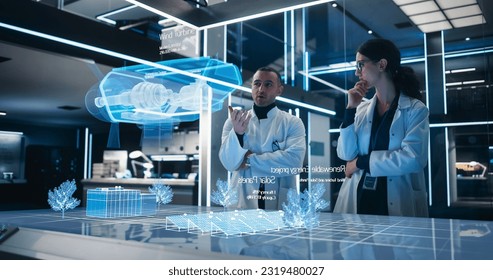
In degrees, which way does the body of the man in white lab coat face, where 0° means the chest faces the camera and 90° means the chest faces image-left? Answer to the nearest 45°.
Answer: approximately 0°

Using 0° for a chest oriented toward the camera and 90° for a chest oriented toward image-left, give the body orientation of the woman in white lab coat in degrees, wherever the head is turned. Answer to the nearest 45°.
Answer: approximately 45°

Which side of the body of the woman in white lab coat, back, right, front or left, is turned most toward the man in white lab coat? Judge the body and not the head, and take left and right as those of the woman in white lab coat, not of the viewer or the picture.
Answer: right

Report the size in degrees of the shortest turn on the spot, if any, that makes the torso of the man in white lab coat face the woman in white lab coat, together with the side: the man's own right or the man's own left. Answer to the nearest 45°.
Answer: approximately 45° to the man's own left

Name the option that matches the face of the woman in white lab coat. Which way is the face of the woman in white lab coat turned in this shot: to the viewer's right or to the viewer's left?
to the viewer's left

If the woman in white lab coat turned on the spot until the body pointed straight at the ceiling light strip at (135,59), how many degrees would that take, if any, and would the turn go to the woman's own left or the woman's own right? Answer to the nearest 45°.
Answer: approximately 45° to the woman's own right
